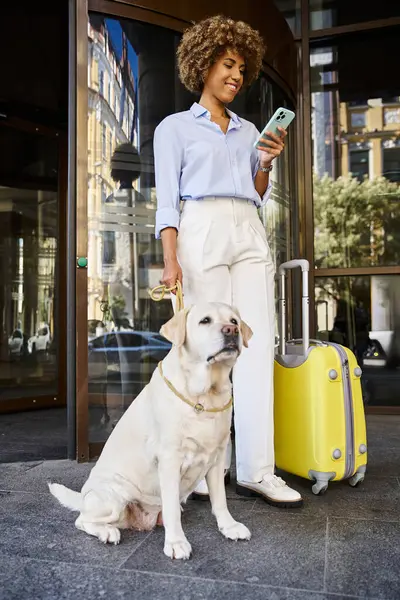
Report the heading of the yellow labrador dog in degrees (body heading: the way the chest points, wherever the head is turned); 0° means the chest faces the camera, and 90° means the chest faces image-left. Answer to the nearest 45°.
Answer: approximately 315°

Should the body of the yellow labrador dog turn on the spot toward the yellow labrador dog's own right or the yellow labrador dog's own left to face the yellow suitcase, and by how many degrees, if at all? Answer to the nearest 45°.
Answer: approximately 90° to the yellow labrador dog's own left

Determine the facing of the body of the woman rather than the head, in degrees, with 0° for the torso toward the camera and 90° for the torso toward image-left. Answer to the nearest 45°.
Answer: approximately 315°

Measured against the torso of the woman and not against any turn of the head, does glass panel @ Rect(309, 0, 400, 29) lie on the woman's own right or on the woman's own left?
on the woman's own left

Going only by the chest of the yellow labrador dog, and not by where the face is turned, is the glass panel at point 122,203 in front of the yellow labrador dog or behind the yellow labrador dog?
behind
